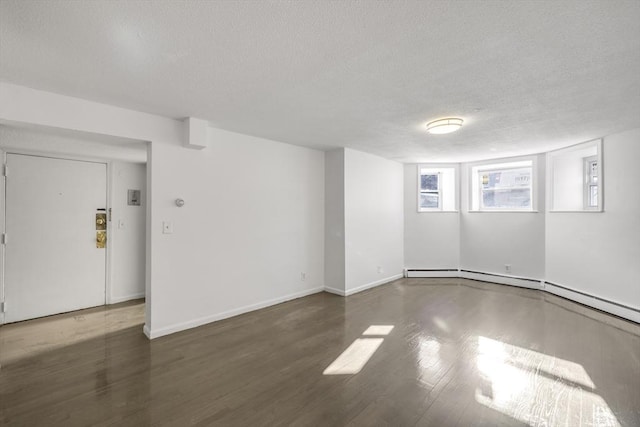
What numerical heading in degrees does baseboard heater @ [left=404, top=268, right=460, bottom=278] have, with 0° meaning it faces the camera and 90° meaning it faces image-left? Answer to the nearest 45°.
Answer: approximately 0°

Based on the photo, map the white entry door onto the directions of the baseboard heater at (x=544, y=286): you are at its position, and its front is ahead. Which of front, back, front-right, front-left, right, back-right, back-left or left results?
front

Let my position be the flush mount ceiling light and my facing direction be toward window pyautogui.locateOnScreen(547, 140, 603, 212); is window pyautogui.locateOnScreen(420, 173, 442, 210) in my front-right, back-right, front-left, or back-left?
front-left

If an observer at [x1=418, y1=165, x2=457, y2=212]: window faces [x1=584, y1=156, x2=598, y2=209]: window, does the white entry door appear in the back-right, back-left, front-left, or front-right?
back-right

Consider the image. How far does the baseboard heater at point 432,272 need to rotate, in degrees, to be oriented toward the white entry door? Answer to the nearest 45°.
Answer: approximately 45° to its right

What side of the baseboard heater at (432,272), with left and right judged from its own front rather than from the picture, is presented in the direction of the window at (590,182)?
left

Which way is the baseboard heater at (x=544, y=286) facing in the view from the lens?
facing the viewer and to the left of the viewer
